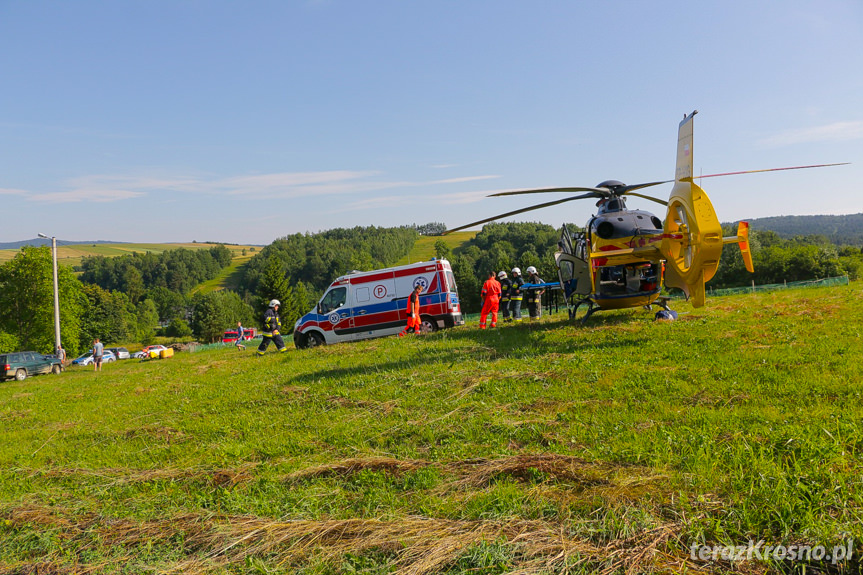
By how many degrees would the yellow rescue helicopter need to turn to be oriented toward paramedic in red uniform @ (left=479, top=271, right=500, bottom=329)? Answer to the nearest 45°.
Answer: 0° — it already faces them

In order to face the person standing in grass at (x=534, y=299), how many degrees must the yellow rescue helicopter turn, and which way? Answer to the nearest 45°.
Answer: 0° — it already faces them

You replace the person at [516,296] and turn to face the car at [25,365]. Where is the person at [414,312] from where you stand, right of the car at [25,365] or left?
left
